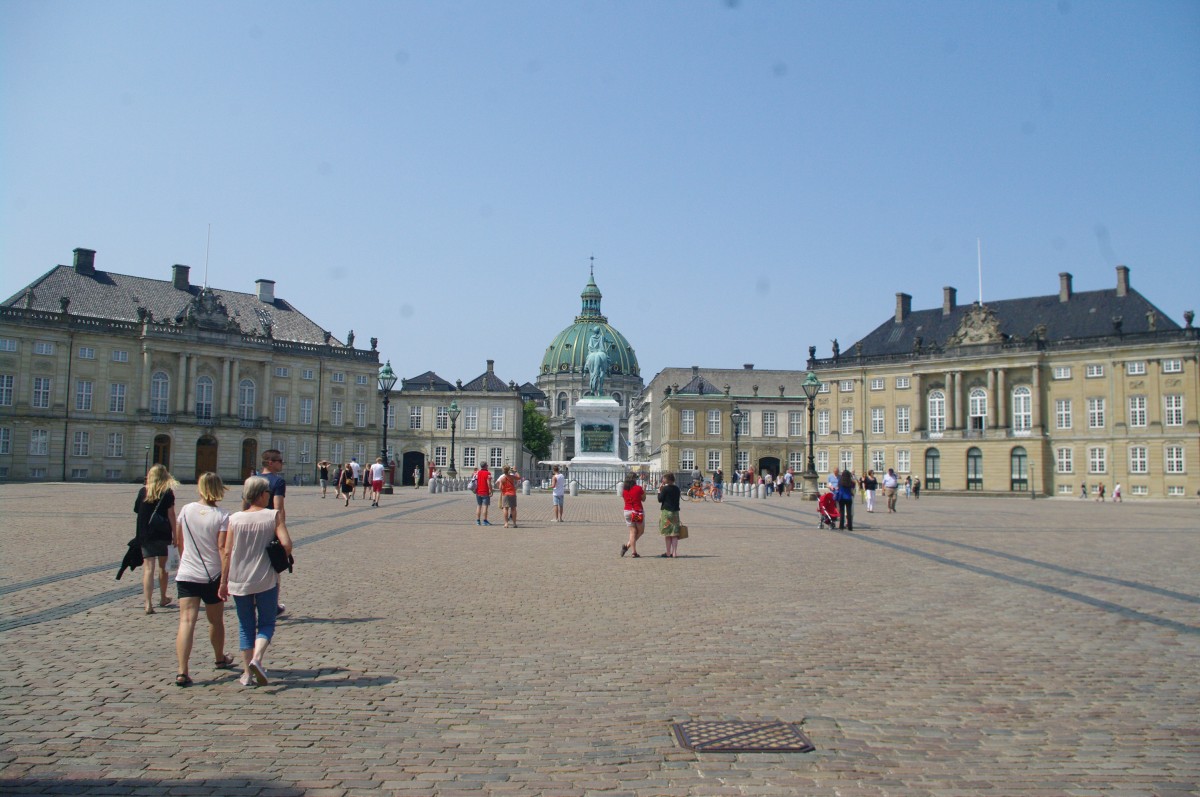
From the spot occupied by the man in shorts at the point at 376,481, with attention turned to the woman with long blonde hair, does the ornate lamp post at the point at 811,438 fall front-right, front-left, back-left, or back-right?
back-left

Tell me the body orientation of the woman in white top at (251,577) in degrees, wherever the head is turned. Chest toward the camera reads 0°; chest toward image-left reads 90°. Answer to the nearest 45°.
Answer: approximately 180°

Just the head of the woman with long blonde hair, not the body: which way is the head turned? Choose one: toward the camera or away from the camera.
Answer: away from the camera

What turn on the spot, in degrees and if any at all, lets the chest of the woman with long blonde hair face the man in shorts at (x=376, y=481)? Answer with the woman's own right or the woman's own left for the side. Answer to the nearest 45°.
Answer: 0° — they already face them

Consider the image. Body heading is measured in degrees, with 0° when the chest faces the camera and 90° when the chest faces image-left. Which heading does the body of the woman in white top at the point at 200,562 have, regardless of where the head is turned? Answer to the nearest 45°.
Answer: approximately 180°

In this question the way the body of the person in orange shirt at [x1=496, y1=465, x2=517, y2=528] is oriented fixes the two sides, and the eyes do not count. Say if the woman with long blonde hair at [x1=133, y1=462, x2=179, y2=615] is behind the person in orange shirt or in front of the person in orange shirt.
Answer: behind

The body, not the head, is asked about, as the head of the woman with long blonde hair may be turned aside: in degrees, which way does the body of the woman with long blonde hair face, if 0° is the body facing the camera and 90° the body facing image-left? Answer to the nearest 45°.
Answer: approximately 180°

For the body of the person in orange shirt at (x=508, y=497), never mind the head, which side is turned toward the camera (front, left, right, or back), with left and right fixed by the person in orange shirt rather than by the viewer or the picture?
back

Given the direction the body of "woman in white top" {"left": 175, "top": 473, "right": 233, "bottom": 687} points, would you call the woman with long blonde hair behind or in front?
in front

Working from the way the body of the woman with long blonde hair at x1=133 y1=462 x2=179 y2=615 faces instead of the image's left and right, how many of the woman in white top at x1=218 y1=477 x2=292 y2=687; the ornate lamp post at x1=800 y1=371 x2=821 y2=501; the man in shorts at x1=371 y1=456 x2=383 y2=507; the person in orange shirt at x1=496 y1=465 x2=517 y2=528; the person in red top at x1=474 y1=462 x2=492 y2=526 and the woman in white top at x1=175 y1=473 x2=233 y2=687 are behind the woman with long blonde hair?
2
